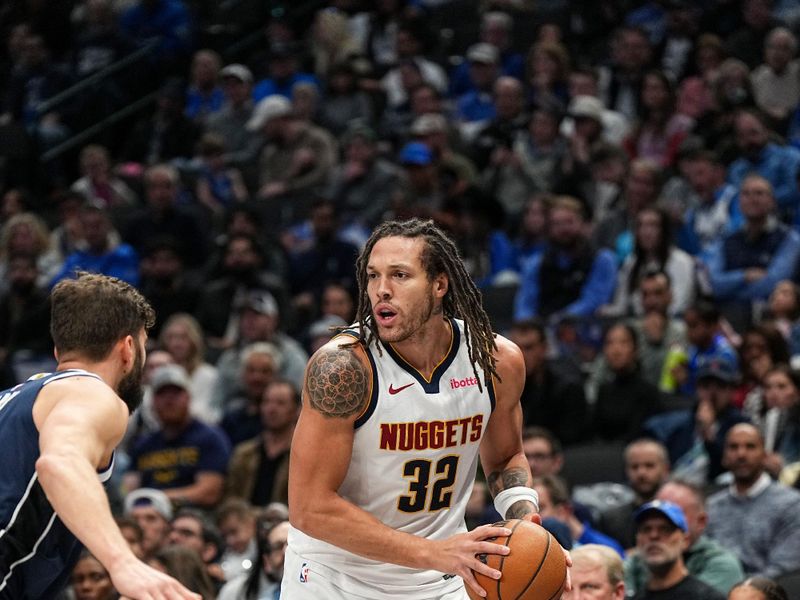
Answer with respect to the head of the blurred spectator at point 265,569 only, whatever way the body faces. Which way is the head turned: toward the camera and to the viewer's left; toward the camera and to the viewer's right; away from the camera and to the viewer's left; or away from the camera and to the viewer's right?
toward the camera and to the viewer's right

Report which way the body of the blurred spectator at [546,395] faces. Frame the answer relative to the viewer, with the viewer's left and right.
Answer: facing the viewer and to the left of the viewer

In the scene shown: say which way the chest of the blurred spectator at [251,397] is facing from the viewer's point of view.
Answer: toward the camera

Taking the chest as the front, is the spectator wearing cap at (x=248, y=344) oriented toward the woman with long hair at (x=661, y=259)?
no

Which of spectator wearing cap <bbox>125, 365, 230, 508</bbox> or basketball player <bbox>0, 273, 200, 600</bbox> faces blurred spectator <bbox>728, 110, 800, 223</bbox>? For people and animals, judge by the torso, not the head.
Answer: the basketball player

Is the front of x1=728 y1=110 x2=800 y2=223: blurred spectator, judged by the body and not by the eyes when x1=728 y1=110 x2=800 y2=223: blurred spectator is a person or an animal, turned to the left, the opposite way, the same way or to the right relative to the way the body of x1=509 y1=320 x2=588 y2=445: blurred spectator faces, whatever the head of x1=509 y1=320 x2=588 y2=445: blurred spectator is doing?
the same way

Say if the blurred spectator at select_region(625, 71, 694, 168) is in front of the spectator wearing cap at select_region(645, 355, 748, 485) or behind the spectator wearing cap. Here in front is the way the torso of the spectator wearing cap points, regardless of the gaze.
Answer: behind

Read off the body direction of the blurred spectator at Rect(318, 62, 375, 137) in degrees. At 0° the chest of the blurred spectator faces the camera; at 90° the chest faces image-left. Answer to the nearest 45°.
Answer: approximately 0°

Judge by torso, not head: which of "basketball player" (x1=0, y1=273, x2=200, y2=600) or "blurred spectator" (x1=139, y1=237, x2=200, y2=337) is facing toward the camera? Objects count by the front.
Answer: the blurred spectator

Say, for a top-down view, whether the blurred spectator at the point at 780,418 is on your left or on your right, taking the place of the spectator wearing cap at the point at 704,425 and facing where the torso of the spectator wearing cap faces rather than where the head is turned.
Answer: on your left

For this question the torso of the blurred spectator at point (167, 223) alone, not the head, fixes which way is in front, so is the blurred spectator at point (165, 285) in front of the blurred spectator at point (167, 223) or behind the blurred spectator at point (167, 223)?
in front

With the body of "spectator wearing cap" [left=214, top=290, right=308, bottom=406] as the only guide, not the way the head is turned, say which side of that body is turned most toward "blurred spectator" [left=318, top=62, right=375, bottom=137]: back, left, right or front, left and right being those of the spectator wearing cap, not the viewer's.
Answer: back

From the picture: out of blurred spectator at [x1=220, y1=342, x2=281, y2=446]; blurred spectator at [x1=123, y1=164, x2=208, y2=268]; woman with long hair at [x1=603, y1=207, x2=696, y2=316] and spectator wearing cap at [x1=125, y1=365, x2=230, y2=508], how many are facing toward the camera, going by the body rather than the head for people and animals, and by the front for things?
4

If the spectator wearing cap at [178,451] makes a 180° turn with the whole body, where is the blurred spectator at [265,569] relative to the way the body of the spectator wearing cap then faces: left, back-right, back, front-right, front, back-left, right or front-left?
back

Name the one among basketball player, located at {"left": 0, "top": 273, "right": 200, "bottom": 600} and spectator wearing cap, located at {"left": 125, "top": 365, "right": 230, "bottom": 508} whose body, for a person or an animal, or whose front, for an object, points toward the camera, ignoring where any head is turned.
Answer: the spectator wearing cap

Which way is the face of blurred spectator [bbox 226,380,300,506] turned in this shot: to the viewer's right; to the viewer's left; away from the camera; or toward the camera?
toward the camera

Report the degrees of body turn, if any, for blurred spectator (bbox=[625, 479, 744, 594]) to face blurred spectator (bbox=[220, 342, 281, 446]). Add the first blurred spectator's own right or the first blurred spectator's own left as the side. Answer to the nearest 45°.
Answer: approximately 90° to the first blurred spectator's own right

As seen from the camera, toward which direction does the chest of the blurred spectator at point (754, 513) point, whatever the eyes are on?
toward the camera

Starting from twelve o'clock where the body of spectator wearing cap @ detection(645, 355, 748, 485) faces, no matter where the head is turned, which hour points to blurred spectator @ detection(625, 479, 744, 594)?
The blurred spectator is roughly at 12 o'clock from the spectator wearing cap.

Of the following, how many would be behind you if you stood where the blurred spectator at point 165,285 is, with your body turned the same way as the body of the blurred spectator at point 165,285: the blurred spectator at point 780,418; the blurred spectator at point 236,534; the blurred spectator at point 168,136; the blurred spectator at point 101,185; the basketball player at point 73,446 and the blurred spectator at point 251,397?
2

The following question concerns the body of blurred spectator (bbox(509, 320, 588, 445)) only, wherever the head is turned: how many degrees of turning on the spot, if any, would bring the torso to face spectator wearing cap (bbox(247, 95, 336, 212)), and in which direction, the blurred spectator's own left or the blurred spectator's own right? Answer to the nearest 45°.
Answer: approximately 90° to the blurred spectator's own right

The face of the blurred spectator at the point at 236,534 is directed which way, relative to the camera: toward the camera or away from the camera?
toward the camera

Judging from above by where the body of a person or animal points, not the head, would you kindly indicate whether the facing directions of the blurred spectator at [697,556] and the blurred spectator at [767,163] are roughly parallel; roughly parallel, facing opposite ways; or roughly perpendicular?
roughly parallel
